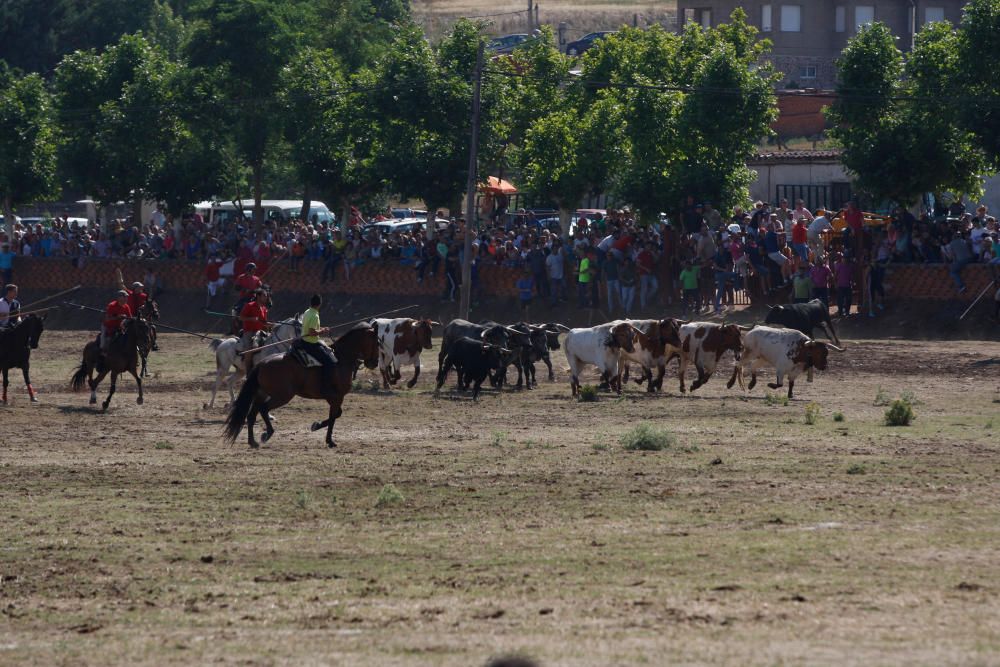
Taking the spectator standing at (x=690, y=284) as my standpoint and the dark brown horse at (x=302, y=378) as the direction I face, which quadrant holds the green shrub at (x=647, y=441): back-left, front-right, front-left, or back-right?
front-left

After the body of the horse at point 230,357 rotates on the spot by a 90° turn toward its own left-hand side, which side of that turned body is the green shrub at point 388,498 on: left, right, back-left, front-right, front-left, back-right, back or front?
back

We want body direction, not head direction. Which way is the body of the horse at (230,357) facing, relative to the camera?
to the viewer's right

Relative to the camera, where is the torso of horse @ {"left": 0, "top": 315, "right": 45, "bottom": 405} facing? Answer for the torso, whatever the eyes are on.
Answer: to the viewer's right

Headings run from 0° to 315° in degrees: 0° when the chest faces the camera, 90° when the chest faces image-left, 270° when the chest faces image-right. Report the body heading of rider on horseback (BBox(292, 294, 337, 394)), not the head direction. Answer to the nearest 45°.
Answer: approximately 270°

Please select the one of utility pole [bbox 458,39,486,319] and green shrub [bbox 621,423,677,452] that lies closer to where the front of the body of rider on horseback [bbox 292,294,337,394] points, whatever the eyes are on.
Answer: the green shrub

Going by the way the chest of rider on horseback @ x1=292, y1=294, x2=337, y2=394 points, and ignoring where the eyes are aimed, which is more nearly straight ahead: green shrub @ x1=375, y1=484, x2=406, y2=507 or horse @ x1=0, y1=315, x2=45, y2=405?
the green shrub

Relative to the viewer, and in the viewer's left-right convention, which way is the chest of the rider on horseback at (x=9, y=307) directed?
facing to the right of the viewer

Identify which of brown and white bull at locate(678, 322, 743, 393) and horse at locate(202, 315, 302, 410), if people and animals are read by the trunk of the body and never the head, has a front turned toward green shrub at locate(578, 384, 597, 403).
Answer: the horse

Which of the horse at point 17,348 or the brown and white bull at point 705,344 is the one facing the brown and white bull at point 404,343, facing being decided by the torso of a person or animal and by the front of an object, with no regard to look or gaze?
the horse

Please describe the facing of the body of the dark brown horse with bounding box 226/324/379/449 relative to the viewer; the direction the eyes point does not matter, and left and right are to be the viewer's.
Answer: facing to the right of the viewer

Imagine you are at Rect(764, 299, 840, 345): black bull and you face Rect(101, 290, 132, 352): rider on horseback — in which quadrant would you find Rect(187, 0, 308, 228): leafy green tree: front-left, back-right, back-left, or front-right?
front-right

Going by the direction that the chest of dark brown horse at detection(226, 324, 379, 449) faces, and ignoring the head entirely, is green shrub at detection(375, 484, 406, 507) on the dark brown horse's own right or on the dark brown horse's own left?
on the dark brown horse's own right

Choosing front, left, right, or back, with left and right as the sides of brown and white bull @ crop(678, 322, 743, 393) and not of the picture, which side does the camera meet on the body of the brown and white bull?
right

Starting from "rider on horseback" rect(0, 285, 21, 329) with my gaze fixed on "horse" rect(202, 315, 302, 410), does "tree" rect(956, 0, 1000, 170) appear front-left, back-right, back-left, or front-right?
front-left
